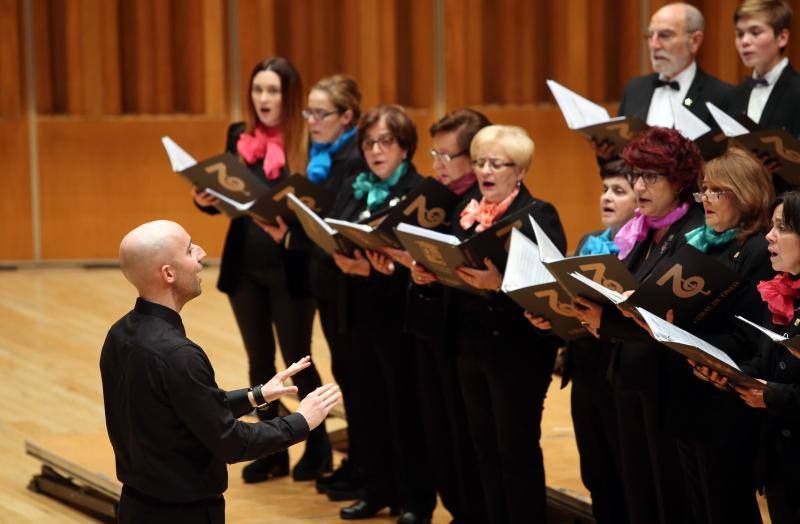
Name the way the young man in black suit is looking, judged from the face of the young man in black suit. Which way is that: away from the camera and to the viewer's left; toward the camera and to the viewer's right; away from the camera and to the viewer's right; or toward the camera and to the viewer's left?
toward the camera and to the viewer's left

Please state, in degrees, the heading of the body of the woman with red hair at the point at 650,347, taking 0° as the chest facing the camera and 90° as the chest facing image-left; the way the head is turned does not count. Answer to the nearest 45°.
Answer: approximately 45°

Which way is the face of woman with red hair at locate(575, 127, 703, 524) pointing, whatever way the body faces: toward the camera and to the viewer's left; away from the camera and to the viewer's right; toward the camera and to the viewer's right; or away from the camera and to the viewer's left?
toward the camera and to the viewer's left

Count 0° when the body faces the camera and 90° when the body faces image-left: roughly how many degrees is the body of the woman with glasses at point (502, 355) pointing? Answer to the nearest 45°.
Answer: approximately 45°

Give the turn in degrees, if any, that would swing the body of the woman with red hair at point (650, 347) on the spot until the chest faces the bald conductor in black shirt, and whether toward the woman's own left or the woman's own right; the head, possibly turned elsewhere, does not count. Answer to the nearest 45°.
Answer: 0° — they already face them

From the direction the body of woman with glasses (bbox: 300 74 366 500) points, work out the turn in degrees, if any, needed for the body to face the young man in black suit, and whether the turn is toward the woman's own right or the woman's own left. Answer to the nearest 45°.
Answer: approximately 135° to the woman's own left

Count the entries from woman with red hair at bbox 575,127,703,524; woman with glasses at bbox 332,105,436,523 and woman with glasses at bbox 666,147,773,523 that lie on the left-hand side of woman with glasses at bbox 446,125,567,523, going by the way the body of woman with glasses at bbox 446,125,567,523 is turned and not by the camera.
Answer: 2

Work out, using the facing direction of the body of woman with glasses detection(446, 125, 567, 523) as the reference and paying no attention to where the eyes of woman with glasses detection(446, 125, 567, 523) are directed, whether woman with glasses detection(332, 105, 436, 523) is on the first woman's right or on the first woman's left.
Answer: on the first woman's right
